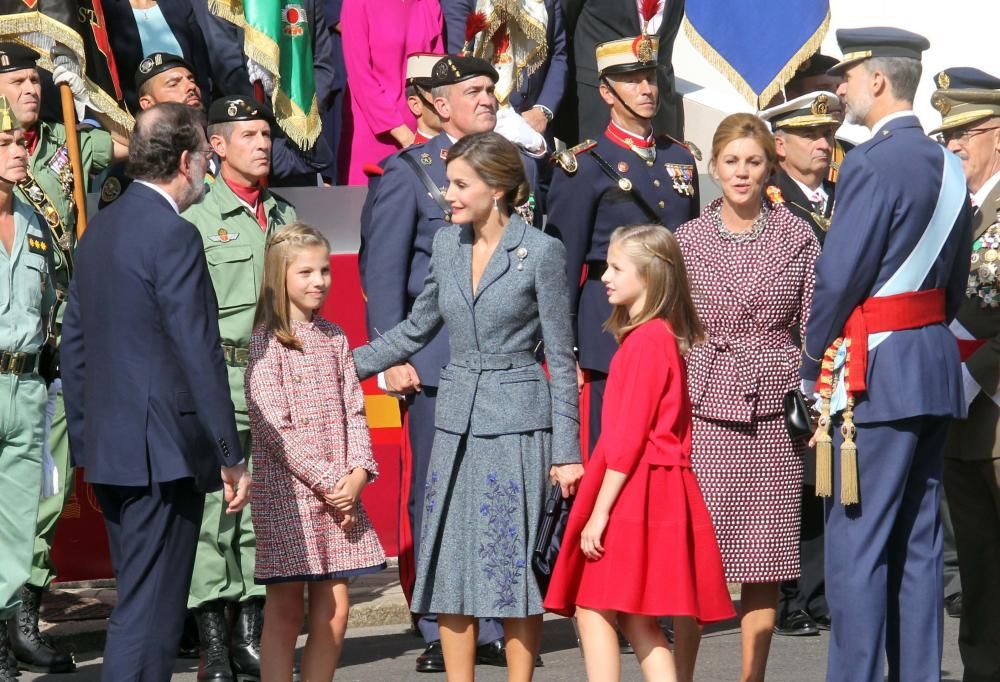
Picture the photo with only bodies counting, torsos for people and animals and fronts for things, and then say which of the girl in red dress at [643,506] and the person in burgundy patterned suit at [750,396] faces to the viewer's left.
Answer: the girl in red dress

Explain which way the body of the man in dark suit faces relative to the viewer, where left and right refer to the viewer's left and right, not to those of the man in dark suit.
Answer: facing away from the viewer and to the right of the viewer

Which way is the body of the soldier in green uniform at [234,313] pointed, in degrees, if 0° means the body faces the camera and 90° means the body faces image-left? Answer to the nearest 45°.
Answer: approximately 315°

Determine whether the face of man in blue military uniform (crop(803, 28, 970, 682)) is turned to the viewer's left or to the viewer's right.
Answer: to the viewer's left

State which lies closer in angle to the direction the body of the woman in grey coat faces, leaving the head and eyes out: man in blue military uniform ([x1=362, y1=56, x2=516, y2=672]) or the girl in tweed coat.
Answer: the girl in tweed coat

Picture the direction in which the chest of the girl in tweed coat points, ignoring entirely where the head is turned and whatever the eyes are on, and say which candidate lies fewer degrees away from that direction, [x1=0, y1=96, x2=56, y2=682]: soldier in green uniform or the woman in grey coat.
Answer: the woman in grey coat

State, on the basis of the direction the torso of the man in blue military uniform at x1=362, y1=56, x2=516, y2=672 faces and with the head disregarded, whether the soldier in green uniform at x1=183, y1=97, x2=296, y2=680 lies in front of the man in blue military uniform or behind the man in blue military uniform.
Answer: behind

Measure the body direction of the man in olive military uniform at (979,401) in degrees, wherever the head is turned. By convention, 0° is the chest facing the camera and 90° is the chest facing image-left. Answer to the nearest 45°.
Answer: approximately 45°
